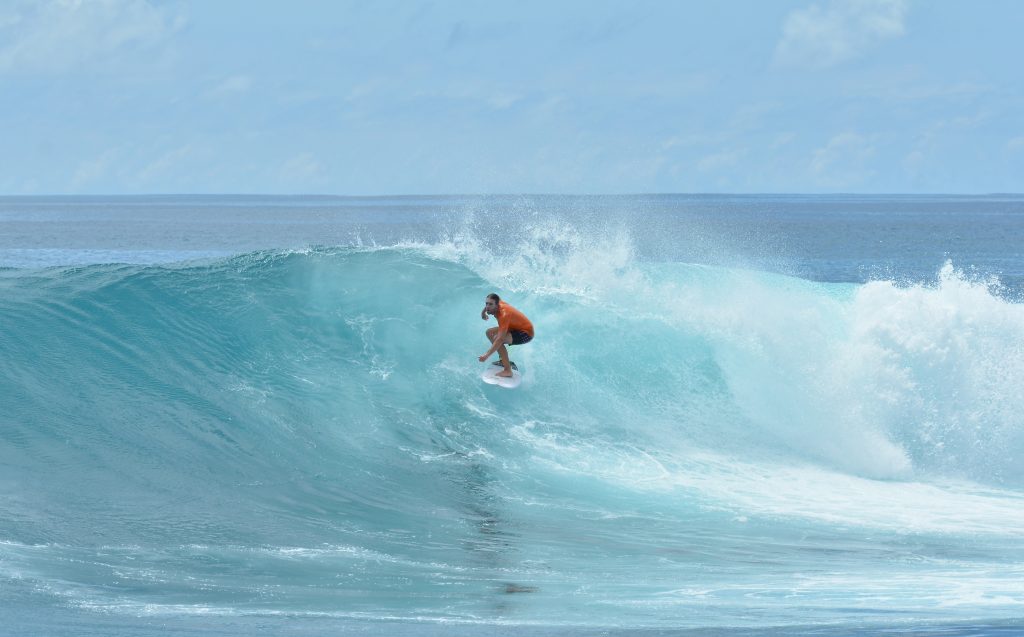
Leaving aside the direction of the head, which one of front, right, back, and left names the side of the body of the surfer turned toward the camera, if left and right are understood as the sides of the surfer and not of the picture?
left
